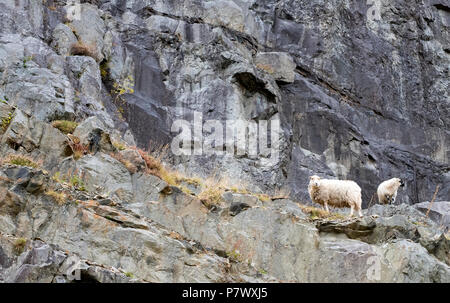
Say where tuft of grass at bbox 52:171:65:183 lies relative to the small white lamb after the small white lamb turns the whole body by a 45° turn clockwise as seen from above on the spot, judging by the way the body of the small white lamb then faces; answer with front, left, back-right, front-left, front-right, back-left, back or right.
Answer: right

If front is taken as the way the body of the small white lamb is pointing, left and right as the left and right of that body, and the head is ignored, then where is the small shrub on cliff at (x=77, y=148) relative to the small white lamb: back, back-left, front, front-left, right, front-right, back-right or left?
back-right

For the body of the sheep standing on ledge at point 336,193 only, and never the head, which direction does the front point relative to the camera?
to the viewer's left

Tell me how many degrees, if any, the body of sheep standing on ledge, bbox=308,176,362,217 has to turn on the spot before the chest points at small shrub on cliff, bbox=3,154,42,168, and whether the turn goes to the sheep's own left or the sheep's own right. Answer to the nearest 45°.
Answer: approximately 45° to the sheep's own left

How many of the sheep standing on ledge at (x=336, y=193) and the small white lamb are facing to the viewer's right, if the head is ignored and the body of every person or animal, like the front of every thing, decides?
1

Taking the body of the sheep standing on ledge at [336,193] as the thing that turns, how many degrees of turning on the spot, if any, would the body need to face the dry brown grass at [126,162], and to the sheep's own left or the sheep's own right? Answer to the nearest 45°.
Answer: approximately 45° to the sheep's own left

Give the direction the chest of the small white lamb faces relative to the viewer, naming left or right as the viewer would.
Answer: facing to the right of the viewer

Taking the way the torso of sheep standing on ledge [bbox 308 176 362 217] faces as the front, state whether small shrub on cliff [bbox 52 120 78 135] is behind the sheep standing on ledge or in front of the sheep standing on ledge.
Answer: in front

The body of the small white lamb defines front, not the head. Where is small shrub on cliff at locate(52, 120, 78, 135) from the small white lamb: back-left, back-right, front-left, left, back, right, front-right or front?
back-right

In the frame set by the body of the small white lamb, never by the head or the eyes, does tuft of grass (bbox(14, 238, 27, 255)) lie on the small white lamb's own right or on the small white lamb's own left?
on the small white lamb's own right

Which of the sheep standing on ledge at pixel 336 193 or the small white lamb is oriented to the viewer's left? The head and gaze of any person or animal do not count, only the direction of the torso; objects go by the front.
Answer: the sheep standing on ledge

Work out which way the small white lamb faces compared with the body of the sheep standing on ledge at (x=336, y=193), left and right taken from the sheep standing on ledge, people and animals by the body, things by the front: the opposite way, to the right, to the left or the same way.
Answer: the opposite way
